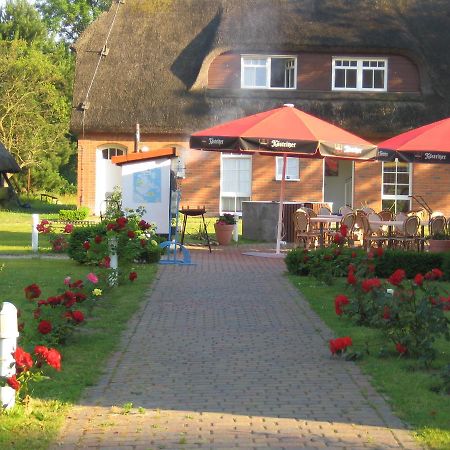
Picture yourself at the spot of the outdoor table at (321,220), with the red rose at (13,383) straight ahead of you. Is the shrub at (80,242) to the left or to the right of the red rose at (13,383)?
right

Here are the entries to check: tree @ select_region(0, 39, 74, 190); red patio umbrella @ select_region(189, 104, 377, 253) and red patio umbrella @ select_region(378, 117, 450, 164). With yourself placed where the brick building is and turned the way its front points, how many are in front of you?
2

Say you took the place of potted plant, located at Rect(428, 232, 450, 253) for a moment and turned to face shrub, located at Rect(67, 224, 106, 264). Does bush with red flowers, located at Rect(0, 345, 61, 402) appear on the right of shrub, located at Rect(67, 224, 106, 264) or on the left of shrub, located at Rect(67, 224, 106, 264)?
left

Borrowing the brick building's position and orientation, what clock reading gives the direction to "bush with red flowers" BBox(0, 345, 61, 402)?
The bush with red flowers is roughly at 12 o'clock from the brick building.

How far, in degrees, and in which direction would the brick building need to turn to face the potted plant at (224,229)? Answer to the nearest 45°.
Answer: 0° — it already faces it

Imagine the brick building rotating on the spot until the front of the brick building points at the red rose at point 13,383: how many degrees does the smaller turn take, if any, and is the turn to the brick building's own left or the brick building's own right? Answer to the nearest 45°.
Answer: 0° — it already faces it

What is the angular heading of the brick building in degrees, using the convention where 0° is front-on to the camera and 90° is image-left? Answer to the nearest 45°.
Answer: approximately 0°

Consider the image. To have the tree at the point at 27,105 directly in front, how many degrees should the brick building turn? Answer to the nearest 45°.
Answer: approximately 135° to its right

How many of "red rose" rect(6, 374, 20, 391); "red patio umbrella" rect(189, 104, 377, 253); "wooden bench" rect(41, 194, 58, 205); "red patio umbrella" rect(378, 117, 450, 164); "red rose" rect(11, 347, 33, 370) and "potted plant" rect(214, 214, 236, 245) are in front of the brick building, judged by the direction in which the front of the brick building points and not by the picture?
5

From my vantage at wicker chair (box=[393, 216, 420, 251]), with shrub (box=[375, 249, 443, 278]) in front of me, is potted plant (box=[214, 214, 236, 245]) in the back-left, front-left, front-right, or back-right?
back-right

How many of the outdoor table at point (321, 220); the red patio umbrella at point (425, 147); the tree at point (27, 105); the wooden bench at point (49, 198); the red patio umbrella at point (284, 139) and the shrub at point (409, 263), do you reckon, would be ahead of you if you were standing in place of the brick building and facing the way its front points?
4

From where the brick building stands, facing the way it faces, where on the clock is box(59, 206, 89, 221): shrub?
The shrub is roughly at 2 o'clock from the brick building.

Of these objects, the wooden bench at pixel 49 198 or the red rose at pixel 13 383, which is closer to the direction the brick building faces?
the red rose
